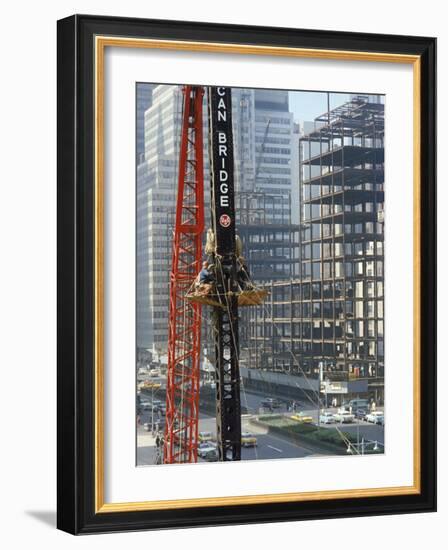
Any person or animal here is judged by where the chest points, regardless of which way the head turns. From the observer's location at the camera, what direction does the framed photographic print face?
facing the viewer and to the right of the viewer
